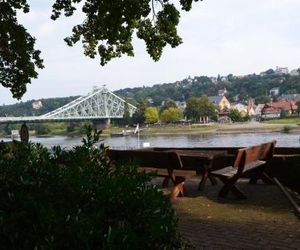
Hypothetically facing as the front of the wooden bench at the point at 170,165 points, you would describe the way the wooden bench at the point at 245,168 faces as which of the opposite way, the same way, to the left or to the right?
to the left

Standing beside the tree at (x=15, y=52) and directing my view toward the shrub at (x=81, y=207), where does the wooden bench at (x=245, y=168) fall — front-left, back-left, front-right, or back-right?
front-left

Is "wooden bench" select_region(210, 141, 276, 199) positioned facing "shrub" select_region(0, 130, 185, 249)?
no

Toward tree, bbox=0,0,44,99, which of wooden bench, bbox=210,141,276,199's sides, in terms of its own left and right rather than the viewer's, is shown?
front

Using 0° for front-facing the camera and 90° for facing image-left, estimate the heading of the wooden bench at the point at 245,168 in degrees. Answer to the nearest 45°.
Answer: approximately 135°

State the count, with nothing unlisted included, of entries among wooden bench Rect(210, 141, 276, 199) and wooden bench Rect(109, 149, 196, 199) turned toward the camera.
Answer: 0

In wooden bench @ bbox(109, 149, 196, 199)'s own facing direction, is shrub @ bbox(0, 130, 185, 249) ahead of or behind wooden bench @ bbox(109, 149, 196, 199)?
behind

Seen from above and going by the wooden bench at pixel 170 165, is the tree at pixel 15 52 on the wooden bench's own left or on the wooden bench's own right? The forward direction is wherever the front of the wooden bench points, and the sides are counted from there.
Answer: on the wooden bench's own left

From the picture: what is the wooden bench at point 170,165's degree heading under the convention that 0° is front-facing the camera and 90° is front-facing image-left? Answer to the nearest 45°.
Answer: approximately 225°
